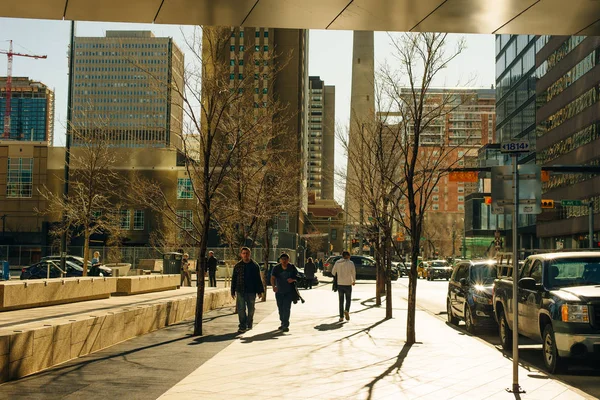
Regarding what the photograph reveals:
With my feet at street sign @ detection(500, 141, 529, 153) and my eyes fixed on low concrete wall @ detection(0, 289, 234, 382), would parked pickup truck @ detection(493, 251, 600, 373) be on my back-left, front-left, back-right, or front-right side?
back-right

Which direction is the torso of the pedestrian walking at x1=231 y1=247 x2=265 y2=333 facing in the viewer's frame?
toward the camera

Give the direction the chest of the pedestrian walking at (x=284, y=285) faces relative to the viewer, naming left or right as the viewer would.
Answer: facing the viewer

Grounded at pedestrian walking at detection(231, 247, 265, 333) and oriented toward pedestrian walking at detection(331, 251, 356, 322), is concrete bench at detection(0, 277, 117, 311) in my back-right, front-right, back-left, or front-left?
back-left

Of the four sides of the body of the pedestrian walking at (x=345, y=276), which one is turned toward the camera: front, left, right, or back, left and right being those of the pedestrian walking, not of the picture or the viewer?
back

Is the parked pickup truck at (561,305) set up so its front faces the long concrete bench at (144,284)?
no

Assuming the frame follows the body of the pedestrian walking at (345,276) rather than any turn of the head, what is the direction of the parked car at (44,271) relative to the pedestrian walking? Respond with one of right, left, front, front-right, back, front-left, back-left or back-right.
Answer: front-left

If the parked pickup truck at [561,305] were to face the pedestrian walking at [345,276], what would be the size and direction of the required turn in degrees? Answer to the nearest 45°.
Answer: approximately 180°

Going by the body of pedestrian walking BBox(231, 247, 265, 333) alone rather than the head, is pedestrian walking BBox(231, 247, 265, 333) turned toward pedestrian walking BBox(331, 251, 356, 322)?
no

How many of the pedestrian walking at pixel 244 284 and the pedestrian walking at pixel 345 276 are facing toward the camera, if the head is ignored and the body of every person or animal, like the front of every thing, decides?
1

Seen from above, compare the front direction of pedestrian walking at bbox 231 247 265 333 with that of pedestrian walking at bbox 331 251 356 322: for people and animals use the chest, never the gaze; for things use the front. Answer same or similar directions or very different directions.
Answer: very different directions

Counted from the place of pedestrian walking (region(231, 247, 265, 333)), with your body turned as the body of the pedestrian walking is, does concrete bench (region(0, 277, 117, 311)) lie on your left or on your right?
on your right

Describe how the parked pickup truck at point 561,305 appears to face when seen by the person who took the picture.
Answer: facing the viewer and to the right of the viewer

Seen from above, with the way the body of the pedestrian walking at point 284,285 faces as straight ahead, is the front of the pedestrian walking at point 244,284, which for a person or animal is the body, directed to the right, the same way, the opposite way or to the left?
the same way

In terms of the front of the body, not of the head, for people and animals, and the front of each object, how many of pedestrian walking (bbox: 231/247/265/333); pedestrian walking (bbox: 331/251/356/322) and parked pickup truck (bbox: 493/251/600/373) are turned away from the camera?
1
